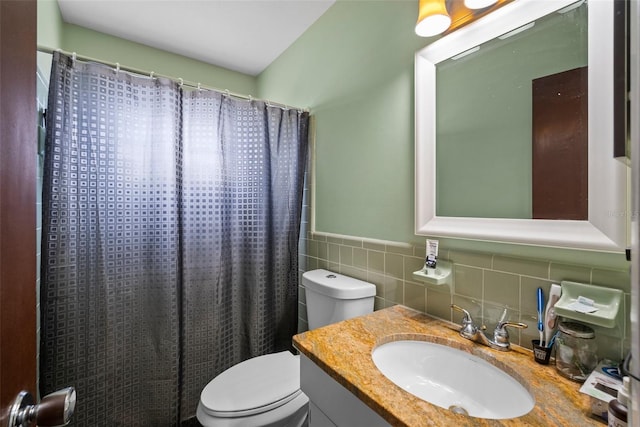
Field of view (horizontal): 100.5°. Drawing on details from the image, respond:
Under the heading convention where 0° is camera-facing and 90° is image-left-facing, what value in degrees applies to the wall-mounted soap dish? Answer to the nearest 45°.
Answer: approximately 45°

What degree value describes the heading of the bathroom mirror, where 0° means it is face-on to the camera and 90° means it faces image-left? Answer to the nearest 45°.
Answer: approximately 45°

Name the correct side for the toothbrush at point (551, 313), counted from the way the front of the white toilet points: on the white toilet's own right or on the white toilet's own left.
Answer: on the white toilet's own left

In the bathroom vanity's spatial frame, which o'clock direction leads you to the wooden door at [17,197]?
The wooden door is roughly at 12 o'clock from the bathroom vanity.

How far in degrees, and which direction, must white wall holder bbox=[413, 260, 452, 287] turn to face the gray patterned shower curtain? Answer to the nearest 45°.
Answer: approximately 45° to its right

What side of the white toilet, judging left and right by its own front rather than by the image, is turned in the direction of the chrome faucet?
left

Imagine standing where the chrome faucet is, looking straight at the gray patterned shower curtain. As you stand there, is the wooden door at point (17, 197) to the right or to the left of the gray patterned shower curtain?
left
